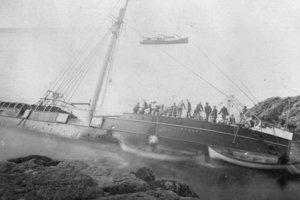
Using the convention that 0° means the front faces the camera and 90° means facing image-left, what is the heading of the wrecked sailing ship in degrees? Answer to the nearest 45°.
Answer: approximately 270°

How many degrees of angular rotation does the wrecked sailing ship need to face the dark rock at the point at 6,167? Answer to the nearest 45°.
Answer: approximately 135° to its right

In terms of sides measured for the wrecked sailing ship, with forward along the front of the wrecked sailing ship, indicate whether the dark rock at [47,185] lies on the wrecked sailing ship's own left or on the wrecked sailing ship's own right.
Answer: on the wrecked sailing ship's own right

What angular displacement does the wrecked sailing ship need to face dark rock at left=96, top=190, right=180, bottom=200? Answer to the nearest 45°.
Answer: approximately 90° to its right

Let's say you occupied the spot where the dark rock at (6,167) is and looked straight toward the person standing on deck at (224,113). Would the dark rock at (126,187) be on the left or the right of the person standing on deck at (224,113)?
right
